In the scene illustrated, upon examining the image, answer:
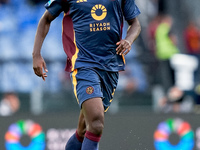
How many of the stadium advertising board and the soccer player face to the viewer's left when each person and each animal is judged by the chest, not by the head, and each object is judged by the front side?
0

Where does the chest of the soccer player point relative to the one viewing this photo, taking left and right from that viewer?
facing the viewer and to the right of the viewer

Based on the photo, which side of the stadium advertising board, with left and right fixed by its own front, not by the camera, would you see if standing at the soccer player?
front

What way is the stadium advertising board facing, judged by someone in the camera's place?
facing the viewer
